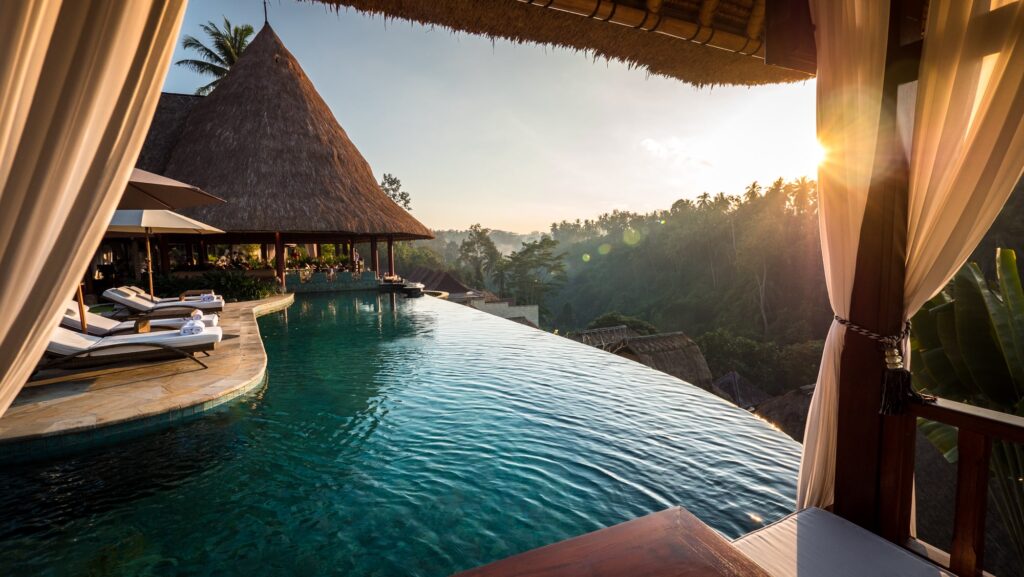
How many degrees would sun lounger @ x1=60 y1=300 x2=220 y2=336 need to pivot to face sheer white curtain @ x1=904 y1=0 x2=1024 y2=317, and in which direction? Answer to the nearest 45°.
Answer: approximately 90° to its right

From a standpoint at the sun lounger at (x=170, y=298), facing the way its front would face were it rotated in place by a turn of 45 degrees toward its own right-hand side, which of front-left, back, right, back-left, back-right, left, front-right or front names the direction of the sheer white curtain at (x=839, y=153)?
front-right

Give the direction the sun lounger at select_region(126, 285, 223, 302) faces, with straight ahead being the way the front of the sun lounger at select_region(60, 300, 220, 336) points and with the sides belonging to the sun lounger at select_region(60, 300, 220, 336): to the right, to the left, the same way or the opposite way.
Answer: the same way

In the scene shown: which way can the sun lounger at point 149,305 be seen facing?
to the viewer's right

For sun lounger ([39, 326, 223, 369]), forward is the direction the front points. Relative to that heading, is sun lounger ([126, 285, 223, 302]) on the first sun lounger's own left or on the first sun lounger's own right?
on the first sun lounger's own left

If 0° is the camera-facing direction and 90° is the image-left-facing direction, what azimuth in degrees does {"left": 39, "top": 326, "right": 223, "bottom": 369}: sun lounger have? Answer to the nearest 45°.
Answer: approximately 270°

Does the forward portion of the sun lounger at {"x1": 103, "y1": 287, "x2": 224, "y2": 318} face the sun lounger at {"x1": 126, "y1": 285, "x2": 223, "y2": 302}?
no

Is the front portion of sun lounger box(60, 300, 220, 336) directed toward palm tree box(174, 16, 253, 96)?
no

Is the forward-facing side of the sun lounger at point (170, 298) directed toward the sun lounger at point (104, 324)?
no

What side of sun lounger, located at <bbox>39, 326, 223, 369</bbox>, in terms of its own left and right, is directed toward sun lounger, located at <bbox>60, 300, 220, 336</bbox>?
left

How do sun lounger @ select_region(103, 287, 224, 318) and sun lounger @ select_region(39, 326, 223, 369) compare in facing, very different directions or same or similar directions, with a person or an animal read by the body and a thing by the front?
same or similar directions

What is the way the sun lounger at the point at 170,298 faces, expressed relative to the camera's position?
facing to the right of the viewer

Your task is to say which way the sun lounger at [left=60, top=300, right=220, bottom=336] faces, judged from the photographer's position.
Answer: facing to the right of the viewer

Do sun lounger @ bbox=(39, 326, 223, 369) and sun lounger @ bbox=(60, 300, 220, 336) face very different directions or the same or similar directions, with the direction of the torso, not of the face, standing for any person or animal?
same or similar directions

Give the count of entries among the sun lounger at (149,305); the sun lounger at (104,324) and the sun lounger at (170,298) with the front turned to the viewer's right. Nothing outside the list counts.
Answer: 3

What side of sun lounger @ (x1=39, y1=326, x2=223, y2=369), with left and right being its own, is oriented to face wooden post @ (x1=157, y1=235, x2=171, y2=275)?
left

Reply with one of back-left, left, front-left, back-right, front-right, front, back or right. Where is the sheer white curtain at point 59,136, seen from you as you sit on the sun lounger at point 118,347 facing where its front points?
right
